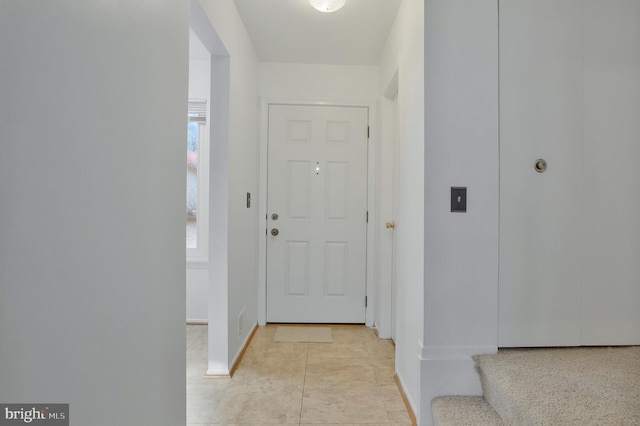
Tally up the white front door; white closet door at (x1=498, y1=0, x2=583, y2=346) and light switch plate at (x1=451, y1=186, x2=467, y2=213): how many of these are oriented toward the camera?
3

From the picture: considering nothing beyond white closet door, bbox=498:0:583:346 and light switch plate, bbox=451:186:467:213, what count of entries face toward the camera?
2

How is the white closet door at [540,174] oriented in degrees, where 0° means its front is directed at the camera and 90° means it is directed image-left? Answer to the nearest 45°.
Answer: approximately 0°

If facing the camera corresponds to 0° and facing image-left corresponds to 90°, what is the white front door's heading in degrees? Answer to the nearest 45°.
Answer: approximately 0°

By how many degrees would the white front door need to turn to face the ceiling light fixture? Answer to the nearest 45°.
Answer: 0° — it already faces it

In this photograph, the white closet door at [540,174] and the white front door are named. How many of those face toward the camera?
2

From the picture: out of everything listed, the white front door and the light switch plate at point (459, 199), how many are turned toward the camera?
2
